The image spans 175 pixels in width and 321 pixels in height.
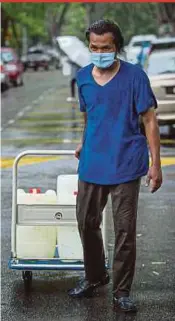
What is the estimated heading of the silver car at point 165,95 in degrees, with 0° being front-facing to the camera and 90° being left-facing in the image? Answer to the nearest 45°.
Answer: approximately 0°

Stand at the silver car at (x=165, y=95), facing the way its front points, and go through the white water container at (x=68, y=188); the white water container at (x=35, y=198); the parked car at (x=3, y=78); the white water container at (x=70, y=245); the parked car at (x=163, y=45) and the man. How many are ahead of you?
4

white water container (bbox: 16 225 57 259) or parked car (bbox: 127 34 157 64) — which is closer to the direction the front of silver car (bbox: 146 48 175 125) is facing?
the white water container

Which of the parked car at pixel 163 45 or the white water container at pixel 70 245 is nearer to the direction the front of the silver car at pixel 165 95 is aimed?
the white water container

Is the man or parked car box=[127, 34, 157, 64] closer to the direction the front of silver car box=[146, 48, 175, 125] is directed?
the man

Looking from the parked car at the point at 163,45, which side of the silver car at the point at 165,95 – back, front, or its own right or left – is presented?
back

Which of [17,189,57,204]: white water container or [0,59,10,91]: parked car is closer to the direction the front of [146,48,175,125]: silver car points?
the white water container

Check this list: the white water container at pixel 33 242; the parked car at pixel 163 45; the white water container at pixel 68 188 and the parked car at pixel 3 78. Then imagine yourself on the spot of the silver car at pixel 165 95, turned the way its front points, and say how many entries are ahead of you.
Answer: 2

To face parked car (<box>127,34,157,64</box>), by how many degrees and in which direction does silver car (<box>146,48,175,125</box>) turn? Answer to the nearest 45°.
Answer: approximately 180°
